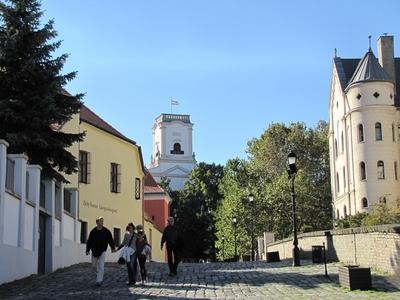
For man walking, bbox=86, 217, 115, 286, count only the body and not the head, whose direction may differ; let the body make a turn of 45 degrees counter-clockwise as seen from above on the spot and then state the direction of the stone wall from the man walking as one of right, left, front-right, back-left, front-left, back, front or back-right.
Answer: front-left

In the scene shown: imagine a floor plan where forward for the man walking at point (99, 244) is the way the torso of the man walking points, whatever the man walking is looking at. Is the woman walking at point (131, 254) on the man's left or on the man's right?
on the man's left

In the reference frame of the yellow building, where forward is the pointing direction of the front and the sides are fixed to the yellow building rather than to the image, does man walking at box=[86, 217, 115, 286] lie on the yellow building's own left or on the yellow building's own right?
on the yellow building's own right

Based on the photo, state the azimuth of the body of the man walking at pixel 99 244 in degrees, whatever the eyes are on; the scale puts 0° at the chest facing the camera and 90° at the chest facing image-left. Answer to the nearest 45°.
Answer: approximately 0°

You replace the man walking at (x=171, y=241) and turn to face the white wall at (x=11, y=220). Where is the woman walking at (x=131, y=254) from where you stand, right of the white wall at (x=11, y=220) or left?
left

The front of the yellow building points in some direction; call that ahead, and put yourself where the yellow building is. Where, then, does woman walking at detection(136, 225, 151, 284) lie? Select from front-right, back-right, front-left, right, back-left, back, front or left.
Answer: front-right

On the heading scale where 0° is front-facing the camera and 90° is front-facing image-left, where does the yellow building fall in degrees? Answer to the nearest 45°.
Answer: approximately 315°

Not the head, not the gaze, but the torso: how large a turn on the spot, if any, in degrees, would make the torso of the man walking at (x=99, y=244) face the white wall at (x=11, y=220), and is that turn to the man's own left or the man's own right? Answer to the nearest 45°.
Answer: approximately 90° to the man's own right
